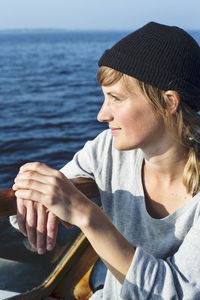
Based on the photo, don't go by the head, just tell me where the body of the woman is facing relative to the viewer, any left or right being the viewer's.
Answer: facing the viewer and to the left of the viewer

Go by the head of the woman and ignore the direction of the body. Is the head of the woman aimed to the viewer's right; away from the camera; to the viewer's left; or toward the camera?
to the viewer's left
